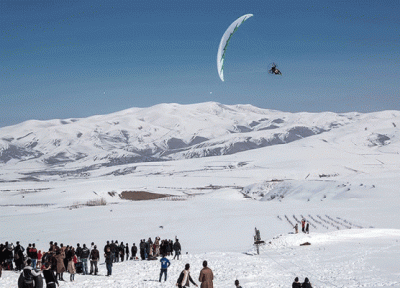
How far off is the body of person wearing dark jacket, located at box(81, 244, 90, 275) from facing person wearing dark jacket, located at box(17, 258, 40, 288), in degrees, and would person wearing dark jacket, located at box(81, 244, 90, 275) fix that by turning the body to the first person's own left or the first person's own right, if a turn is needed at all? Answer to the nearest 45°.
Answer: approximately 180°

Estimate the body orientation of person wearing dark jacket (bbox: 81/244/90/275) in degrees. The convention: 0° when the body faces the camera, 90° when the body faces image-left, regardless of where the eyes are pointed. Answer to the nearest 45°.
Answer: approximately 180°
